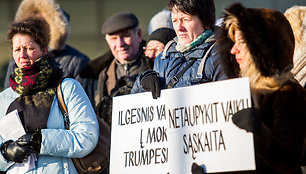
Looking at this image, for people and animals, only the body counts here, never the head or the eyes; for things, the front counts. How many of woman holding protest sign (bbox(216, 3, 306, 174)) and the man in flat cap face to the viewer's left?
1

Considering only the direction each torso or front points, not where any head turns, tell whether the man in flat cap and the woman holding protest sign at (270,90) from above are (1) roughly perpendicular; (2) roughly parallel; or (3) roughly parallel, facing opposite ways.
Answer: roughly perpendicular

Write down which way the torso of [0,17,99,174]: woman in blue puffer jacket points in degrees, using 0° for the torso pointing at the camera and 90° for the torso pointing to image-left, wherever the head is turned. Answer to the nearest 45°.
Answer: approximately 45°

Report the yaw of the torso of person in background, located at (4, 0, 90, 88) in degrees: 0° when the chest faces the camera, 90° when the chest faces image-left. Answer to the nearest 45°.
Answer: approximately 45°

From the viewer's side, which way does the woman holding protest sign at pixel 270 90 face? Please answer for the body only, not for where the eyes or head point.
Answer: to the viewer's left

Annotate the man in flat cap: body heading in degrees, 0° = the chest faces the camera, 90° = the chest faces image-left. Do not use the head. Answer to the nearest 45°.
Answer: approximately 0°

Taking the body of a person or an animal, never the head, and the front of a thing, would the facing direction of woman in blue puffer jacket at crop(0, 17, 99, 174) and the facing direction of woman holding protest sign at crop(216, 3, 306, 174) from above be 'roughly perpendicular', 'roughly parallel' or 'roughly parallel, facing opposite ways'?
roughly perpendicular

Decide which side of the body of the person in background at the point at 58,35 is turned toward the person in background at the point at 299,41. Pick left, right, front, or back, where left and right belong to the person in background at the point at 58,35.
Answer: left

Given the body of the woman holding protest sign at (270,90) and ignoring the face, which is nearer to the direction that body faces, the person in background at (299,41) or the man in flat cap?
the man in flat cap

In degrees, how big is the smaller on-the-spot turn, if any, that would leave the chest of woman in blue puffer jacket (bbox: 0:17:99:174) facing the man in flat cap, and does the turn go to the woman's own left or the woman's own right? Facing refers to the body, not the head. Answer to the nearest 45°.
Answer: approximately 180°

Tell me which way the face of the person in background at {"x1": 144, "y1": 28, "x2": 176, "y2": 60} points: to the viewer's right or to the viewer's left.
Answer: to the viewer's left

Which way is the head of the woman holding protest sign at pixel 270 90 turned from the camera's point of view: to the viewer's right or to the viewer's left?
to the viewer's left
